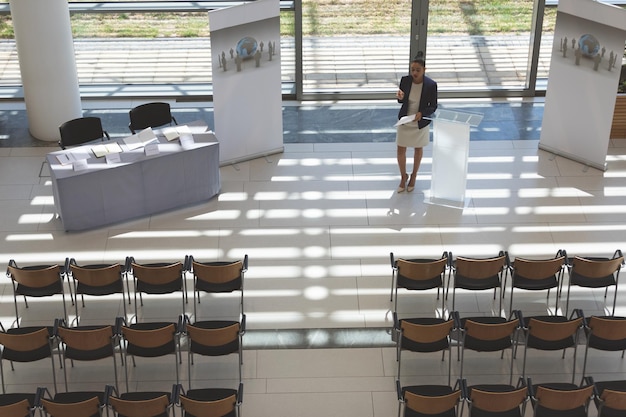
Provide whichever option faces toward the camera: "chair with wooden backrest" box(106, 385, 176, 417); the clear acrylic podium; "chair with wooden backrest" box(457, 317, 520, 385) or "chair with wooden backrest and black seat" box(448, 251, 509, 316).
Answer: the clear acrylic podium

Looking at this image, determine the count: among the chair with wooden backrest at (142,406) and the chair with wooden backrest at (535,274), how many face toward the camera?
0

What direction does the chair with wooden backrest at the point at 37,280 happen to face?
away from the camera

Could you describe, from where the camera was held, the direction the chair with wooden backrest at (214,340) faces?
facing away from the viewer

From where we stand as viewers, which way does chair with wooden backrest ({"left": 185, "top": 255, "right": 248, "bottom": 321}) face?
facing away from the viewer

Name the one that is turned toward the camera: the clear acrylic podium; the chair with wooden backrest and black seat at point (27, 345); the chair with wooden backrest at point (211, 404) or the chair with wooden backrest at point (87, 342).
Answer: the clear acrylic podium

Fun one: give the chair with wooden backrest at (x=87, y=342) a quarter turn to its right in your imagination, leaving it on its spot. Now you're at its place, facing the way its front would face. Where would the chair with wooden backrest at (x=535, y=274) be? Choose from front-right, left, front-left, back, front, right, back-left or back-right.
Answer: front

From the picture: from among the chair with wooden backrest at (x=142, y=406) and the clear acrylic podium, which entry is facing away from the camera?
the chair with wooden backrest

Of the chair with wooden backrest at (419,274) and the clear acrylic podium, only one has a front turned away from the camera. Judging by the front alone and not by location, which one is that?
the chair with wooden backrest

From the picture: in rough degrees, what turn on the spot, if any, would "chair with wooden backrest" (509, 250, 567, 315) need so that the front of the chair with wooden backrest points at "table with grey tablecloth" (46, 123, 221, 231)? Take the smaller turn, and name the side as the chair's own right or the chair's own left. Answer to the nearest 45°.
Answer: approximately 90° to the chair's own left

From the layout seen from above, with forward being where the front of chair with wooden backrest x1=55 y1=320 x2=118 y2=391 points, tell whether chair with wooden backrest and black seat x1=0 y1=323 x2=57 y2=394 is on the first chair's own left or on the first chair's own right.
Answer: on the first chair's own left

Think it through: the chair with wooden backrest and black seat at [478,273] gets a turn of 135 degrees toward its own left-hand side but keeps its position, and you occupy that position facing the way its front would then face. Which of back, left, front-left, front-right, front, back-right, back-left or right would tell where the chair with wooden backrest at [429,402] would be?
front-left

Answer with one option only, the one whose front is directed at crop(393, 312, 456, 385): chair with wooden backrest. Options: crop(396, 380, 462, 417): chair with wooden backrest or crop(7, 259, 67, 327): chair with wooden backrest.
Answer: crop(396, 380, 462, 417): chair with wooden backrest
